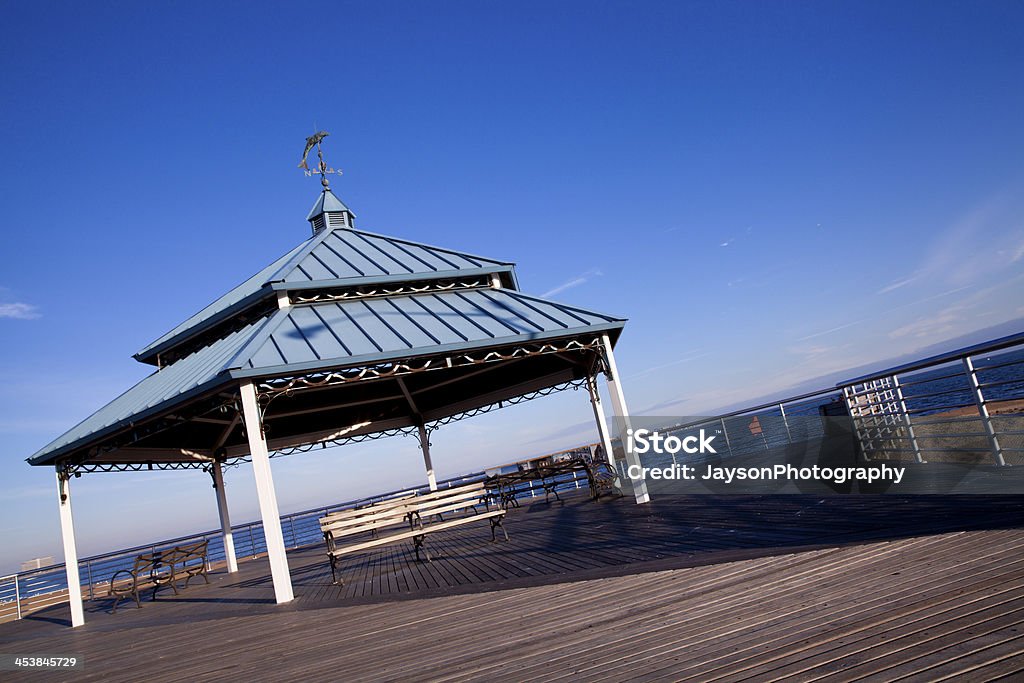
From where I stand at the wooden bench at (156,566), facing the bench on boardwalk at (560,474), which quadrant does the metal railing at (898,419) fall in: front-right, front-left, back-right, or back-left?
front-right

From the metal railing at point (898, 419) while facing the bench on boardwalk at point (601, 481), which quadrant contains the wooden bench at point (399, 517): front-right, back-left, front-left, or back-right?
front-left

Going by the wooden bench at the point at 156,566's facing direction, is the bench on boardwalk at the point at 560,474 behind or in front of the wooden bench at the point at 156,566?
behind

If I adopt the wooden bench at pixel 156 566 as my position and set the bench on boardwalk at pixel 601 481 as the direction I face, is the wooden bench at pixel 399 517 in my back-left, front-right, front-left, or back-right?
front-right

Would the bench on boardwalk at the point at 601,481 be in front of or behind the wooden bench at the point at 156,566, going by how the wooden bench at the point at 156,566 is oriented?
behind
